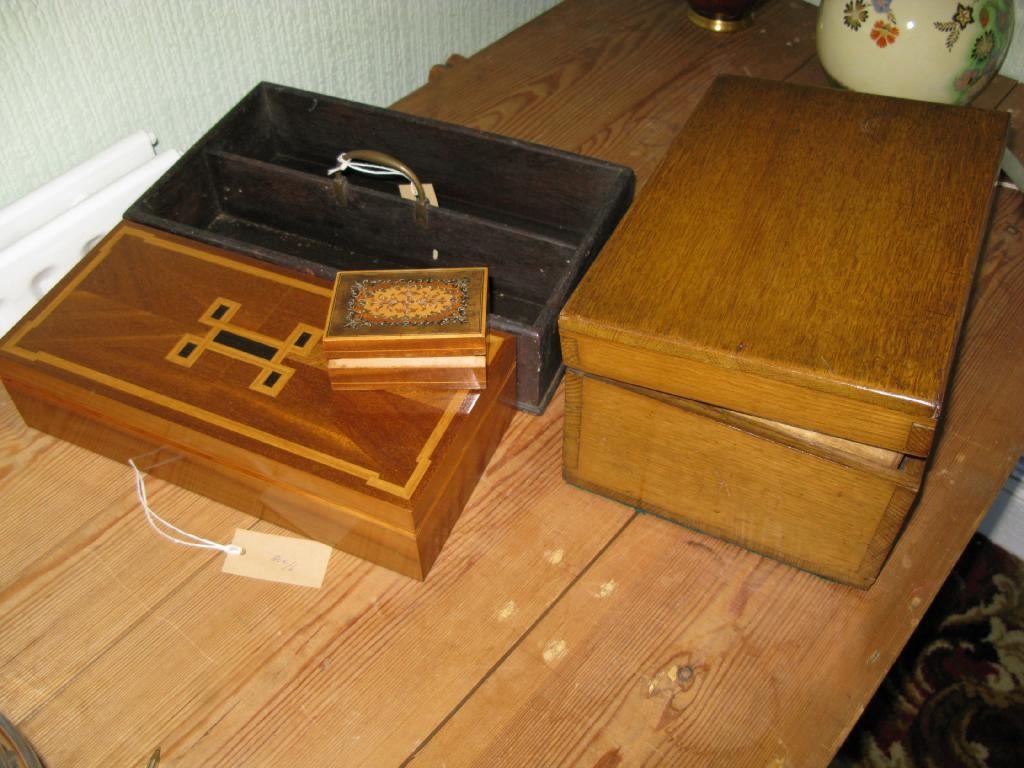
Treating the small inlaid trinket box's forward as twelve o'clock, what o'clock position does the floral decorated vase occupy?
The floral decorated vase is roughly at 8 o'clock from the small inlaid trinket box.

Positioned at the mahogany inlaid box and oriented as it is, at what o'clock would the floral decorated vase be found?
The floral decorated vase is roughly at 7 o'clock from the mahogany inlaid box.

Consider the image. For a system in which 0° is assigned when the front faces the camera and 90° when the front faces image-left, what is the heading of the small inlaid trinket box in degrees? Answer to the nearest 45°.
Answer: approximately 0°

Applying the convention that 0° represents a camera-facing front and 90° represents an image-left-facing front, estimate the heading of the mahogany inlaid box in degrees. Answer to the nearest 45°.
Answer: approximately 45°
